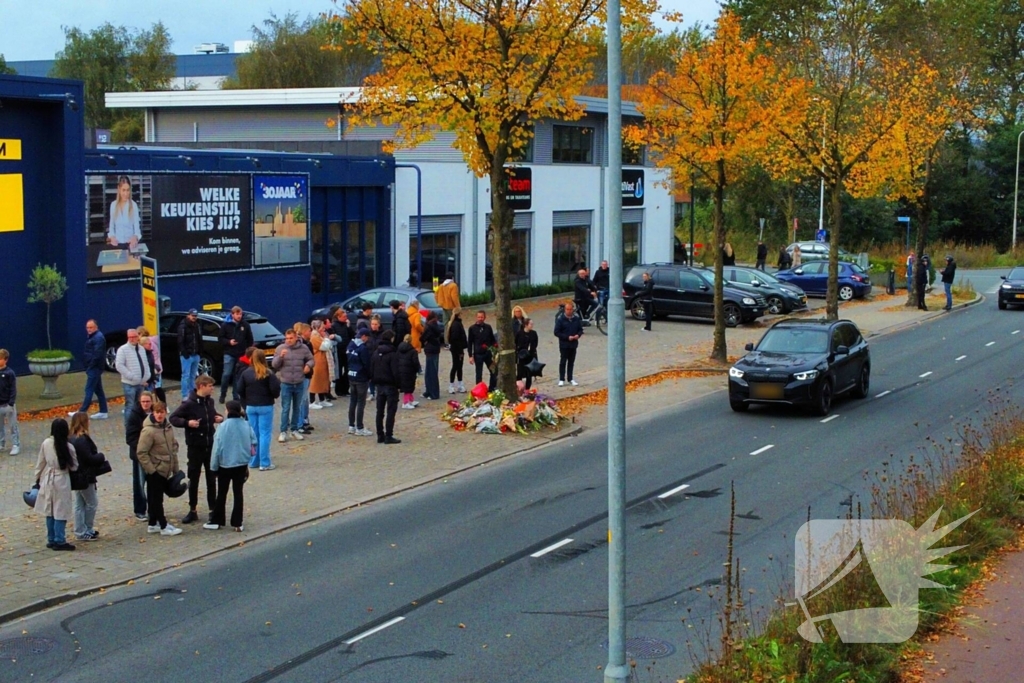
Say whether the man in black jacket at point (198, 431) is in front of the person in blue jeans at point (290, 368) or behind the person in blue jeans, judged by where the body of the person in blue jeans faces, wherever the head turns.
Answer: in front

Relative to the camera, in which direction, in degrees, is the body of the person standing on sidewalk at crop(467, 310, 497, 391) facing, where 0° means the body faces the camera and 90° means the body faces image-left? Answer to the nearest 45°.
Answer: approximately 0°

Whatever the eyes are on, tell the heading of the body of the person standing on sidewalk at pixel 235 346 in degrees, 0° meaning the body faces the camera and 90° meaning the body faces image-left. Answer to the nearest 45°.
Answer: approximately 0°

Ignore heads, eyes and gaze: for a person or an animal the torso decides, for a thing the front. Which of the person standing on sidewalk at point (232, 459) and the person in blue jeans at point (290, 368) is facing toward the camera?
the person in blue jeans

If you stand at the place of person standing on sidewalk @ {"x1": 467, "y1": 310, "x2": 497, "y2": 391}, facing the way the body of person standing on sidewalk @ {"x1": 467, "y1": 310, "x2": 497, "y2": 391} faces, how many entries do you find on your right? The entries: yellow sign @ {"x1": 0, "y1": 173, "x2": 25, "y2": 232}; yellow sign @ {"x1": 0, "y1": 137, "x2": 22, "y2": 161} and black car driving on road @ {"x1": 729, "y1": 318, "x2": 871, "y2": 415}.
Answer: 2

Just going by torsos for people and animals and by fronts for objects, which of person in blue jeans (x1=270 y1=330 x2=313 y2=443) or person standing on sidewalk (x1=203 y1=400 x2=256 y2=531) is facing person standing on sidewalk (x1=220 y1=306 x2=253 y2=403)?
person standing on sidewalk (x1=203 y1=400 x2=256 y2=531)

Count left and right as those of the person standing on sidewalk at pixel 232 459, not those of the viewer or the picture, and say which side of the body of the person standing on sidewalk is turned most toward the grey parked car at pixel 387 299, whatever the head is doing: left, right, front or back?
front

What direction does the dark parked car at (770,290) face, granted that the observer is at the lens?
facing the viewer and to the right of the viewer

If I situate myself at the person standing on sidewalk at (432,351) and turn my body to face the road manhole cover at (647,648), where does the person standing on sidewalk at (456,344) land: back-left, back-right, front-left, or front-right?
back-left

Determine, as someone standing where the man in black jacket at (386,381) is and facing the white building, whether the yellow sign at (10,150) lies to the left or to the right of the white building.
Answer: left

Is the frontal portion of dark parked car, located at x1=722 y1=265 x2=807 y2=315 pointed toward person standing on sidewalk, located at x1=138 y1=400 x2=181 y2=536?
no

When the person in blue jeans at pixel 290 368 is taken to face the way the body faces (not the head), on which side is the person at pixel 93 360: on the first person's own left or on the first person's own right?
on the first person's own right

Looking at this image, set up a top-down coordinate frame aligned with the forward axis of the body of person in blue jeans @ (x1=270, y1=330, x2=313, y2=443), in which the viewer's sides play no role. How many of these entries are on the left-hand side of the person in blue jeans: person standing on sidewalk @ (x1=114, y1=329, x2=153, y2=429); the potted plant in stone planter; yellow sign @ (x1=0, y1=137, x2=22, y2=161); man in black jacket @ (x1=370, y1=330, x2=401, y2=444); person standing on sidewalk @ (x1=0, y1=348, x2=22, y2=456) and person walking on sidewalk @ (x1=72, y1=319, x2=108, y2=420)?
1

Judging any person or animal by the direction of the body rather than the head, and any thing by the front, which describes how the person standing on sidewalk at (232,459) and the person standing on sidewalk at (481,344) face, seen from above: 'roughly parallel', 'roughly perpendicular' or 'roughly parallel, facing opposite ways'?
roughly parallel, facing opposite ways

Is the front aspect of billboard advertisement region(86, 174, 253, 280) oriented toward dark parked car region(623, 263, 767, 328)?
no

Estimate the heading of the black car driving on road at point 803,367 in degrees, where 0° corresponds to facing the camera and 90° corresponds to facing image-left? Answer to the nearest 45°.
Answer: approximately 45°

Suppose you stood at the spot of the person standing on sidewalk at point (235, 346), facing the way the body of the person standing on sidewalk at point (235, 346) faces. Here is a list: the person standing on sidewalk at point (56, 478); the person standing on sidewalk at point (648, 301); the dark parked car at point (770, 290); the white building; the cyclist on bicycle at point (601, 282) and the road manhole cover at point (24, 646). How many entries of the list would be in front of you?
2

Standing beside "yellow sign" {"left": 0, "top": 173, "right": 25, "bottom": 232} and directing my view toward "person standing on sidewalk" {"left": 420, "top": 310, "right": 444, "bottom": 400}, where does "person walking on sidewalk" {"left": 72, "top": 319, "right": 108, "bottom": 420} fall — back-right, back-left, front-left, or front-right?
front-right

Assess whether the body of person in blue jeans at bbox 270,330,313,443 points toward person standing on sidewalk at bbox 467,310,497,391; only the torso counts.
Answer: no

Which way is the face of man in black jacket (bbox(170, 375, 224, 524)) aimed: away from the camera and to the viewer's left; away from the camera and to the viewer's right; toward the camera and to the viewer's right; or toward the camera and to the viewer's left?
toward the camera and to the viewer's right

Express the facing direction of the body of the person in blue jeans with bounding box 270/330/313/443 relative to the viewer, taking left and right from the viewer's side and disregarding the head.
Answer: facing the viewer
